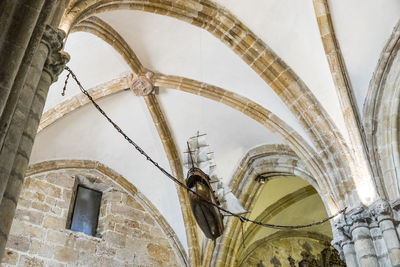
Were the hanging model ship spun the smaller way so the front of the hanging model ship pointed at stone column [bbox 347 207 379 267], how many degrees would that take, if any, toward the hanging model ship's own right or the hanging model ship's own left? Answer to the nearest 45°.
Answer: approximately 45° to the hanging model ship's own right

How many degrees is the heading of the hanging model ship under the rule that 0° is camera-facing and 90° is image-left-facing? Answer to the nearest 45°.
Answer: approximately 225°

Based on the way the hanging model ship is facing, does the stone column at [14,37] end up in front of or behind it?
behind

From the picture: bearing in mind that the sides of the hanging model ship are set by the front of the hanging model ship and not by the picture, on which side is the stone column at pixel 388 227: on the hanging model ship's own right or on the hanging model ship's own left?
on the hanging model ship's own right

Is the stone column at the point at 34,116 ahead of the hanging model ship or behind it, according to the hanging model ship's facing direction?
behind

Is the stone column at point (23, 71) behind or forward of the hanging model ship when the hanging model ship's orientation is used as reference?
behind
